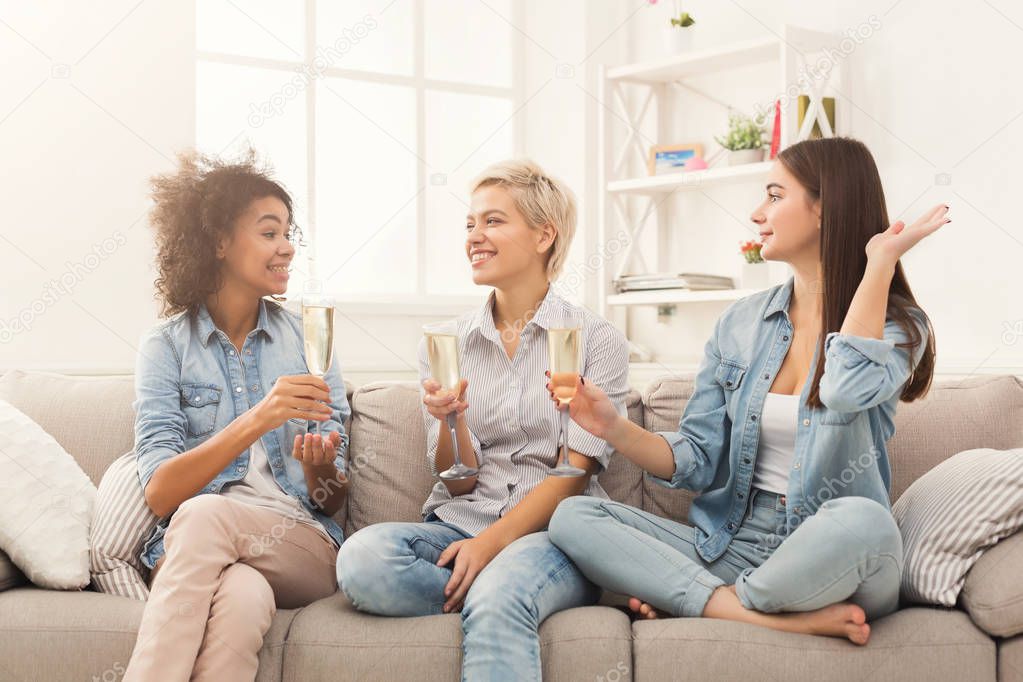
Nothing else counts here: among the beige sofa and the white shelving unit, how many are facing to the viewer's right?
0

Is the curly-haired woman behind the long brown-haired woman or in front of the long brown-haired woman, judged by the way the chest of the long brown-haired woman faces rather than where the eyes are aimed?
in front

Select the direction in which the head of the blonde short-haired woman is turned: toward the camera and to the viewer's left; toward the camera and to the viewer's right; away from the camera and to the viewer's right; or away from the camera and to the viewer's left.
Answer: toward the camera and to the viewer's left

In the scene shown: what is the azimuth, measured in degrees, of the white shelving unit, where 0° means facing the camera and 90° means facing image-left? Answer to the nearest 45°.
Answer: approximately 45°

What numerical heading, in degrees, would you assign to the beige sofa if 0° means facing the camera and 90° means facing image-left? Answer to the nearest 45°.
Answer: approximately 0°

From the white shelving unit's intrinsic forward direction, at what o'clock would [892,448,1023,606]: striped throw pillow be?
The striped throw pillow is roughly at 10 o'clock from the white shelving unit.

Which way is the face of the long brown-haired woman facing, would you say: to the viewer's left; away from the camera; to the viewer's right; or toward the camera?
to the viewer's left

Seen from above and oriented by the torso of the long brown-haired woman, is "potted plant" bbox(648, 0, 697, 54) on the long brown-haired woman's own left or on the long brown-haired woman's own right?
on the long brown-haired woman's own right

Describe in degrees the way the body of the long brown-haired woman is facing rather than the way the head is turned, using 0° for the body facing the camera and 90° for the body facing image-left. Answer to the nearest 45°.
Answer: approximately 45°

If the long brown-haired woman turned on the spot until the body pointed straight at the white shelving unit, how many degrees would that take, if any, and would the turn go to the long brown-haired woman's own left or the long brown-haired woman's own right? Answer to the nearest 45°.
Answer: approximately 135° to the long brown-haired woman's own right
